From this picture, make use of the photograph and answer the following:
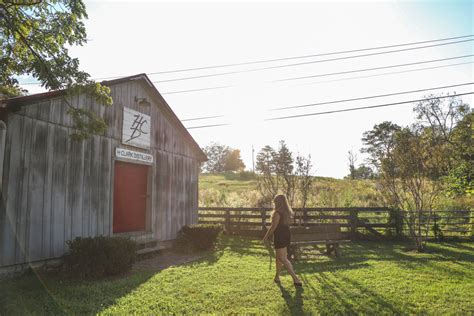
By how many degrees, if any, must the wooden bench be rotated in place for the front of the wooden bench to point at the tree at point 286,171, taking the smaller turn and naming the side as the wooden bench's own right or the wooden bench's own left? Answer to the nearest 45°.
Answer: approximately 180°

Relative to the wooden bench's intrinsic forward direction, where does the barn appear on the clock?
The barn is roughly at 2 o'clock from the wooden bench.

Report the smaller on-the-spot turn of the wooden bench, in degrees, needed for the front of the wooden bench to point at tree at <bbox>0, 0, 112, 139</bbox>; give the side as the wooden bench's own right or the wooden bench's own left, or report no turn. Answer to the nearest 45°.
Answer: approximately 45° to the wooden bench's own right

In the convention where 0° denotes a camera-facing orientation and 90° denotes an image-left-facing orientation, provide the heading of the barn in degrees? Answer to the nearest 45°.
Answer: approximately 315°

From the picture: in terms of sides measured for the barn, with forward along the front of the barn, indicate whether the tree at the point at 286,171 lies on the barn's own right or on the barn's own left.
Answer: on the barn's own left

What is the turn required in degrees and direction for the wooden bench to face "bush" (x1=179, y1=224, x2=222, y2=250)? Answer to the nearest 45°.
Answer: approximately 90° to its right
